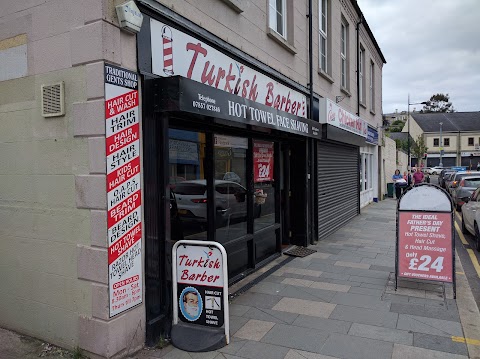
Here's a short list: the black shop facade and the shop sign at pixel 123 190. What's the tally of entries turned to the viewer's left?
0

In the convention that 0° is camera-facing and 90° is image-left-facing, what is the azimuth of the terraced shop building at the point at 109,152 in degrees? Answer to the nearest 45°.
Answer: approximately 315°

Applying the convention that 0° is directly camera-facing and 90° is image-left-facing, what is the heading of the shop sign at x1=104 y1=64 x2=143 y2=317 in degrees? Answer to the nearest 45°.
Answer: approximately 315°

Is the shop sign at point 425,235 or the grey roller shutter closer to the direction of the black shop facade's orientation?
the shop sign
